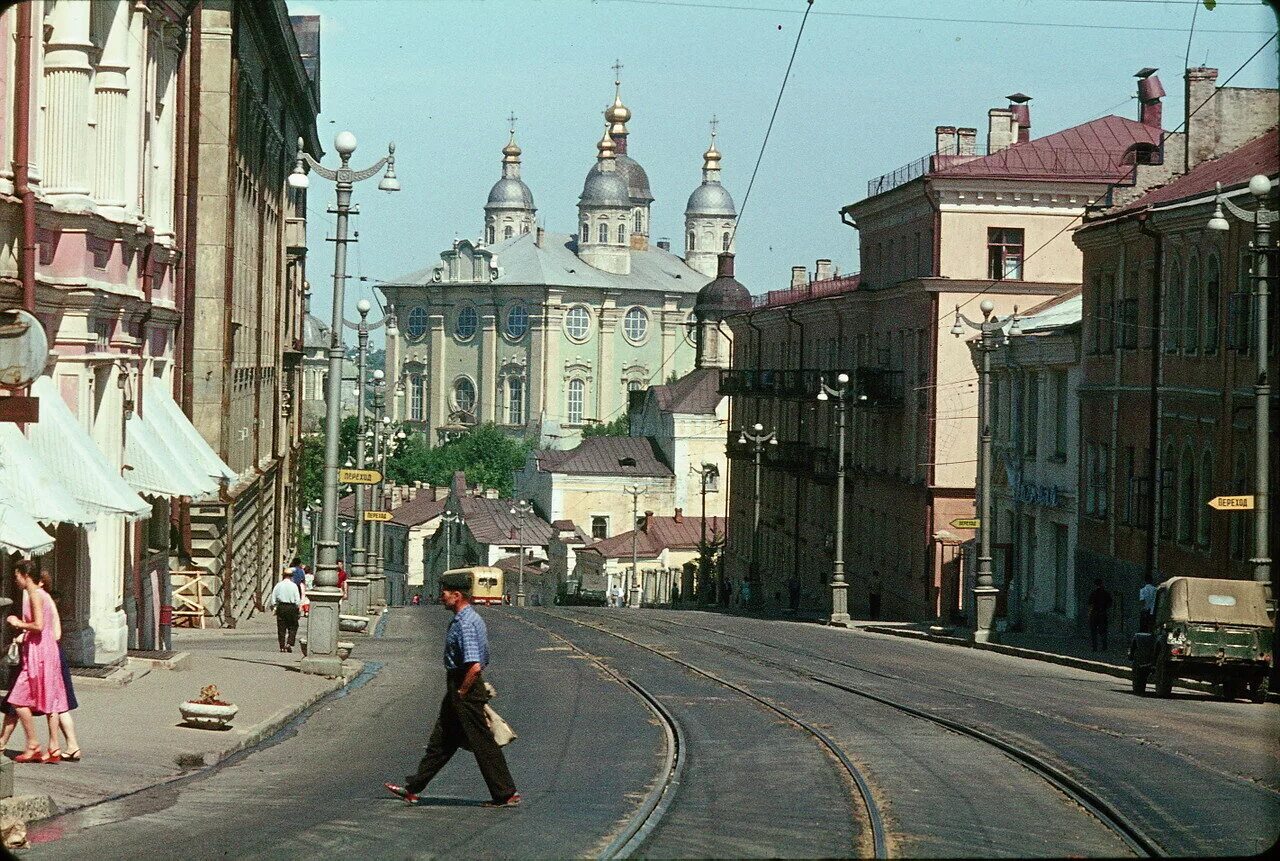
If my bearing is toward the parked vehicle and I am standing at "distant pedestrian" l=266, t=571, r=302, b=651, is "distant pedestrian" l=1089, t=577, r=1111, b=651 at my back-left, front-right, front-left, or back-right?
front-left

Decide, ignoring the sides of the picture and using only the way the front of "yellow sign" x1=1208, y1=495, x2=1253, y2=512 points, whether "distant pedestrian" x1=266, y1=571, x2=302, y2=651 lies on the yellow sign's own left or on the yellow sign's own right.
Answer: on the yellow sign's own right

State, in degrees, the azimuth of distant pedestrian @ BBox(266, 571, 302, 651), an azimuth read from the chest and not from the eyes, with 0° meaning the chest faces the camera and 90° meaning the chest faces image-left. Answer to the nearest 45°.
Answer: approximately 180°

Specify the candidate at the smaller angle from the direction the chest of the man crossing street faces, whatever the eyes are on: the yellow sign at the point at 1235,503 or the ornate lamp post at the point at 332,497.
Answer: the ornate lamp post

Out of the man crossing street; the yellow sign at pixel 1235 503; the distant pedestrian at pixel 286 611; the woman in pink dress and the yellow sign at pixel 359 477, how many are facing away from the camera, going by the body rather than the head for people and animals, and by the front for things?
1

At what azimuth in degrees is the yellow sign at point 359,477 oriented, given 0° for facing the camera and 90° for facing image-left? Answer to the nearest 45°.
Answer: approximately 0°

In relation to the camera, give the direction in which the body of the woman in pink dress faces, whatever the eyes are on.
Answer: to the viewer's left

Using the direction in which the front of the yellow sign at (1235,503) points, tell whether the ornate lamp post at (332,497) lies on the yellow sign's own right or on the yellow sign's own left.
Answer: on the yellow sign's own right

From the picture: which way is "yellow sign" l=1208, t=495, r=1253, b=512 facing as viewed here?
toward the camera

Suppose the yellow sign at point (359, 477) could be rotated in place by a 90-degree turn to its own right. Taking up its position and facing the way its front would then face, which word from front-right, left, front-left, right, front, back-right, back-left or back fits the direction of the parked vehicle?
back-left

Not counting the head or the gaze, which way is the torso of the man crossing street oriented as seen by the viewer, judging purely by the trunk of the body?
to the viewer's left

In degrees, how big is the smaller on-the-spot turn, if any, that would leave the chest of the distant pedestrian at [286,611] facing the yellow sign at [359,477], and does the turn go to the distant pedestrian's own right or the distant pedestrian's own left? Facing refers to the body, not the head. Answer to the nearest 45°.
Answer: approximately 45° to the distant pedestrian's own right
